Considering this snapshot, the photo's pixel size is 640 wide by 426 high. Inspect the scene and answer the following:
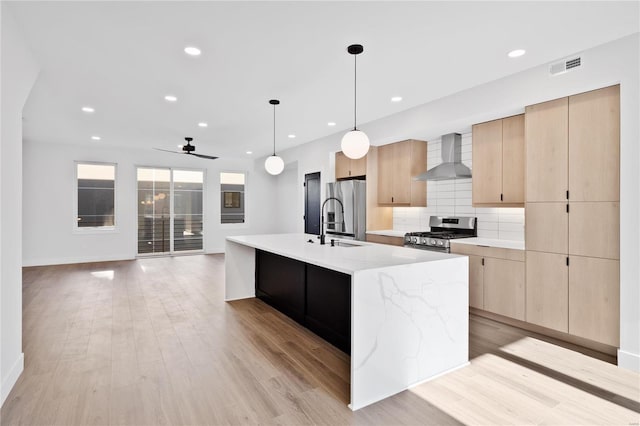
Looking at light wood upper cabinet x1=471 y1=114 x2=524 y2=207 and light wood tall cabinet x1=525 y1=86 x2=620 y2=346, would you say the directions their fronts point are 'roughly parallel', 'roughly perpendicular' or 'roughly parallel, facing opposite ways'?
roughly parallel

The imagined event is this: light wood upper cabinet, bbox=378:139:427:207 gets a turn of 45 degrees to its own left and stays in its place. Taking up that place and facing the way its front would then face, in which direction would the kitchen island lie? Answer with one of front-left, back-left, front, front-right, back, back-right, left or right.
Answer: front

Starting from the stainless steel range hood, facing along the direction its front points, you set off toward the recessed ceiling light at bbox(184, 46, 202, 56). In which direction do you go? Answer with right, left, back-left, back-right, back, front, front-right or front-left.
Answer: front

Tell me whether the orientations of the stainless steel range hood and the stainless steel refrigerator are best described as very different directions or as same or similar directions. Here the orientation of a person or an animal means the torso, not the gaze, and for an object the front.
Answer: same or similar directions

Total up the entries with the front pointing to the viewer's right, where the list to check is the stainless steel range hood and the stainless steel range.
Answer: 0

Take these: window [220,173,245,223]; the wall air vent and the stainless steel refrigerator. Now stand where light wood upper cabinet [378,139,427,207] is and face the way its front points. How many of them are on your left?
1

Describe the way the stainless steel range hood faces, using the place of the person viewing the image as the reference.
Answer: facing the viewer and to the left of the viewer

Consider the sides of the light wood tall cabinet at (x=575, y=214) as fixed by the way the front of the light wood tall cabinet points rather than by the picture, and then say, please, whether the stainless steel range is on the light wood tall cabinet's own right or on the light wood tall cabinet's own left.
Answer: on the light wood tall cabinet's own right

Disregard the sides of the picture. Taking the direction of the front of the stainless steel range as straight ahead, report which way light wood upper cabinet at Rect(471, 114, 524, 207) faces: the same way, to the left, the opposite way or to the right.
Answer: the same way

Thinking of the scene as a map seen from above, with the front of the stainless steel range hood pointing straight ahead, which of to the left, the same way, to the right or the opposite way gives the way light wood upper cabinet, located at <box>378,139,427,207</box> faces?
the same way

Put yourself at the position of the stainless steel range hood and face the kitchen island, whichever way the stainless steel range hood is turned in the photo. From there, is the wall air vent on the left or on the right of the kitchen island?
left

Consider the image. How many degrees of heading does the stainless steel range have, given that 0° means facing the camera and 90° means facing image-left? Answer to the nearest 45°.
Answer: approximately 45°
